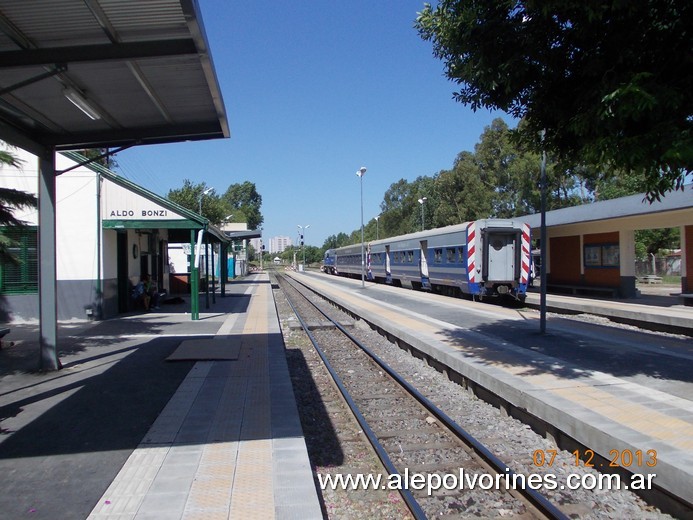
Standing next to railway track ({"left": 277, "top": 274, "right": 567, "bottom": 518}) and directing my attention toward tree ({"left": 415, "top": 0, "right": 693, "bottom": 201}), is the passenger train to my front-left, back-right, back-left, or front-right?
front-left

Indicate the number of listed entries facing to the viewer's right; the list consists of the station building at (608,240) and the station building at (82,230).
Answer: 1

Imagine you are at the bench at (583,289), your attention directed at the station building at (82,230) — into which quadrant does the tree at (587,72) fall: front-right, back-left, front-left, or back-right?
front-left

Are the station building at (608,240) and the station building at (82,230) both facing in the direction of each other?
yes

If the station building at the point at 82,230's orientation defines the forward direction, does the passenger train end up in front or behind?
in front

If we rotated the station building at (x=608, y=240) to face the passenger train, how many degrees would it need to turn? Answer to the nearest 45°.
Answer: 0° — it already faces it

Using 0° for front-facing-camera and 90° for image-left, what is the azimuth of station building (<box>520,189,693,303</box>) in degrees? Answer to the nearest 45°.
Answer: approximately 45°

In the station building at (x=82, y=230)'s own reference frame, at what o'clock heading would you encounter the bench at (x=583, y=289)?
The bench is roughly at 12 o'clock from the station building.

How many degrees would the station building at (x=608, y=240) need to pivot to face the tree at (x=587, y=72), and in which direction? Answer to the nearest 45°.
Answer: approximately 45° to its left

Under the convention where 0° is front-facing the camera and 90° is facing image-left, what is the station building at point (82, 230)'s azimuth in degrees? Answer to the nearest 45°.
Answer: approximately 270°

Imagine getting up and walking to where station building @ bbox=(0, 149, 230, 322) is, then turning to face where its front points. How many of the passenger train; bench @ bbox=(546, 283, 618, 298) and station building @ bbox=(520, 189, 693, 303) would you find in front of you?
3

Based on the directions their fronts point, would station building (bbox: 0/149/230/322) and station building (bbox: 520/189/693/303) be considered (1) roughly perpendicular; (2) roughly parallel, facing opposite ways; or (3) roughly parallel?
roughly parallel, facing opposite ways

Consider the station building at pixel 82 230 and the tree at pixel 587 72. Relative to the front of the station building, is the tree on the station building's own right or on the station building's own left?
on the station building's own right

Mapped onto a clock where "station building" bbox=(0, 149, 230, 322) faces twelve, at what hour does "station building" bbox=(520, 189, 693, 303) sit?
"station building" bbox=(520, 189, 693, 303) is roughly at 12 o'clock from "station building" bbox=(0, 149, 230, 322).
